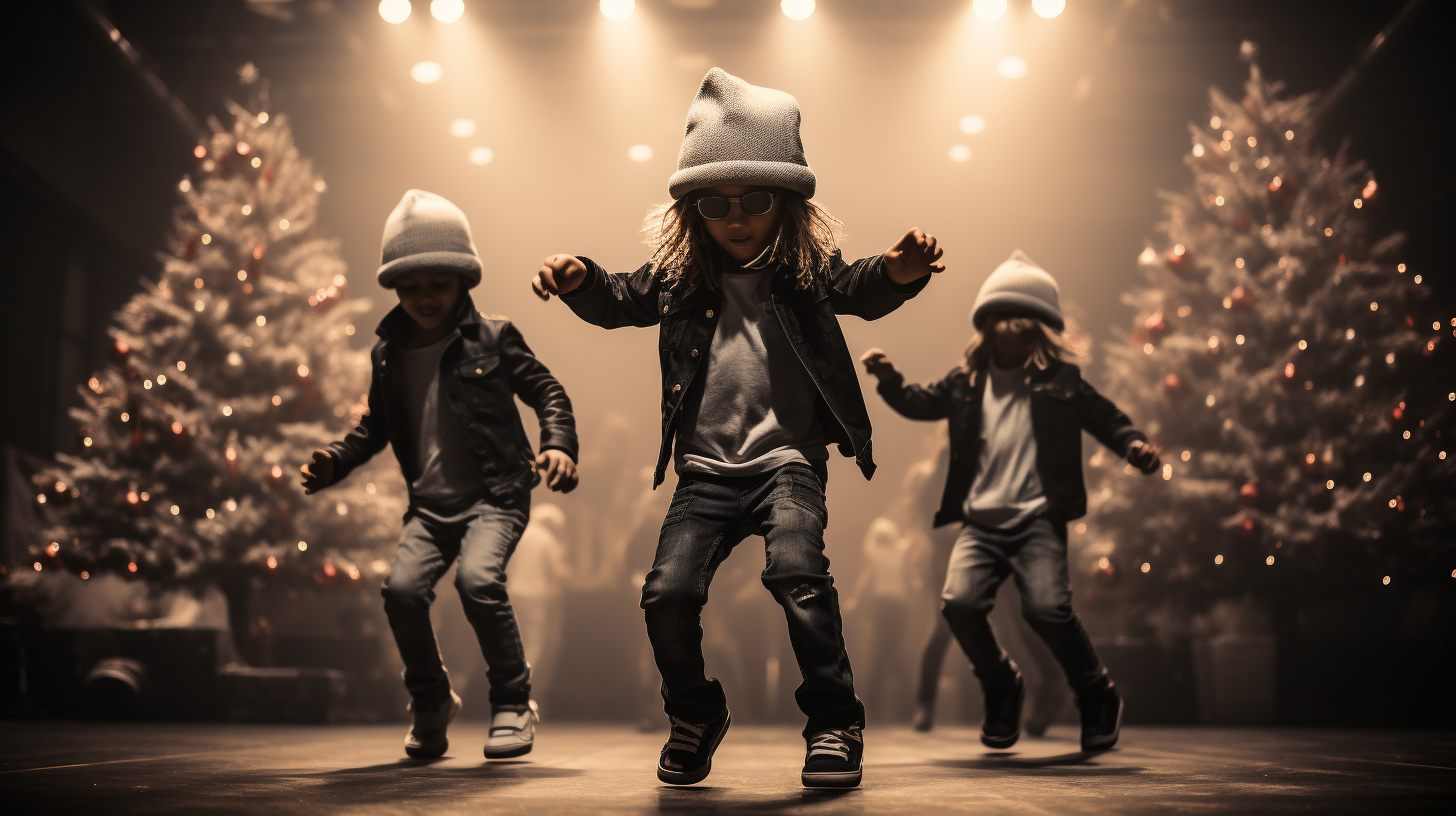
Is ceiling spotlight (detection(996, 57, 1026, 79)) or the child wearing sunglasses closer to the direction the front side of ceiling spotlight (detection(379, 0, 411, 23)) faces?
the child wearing sunglasses

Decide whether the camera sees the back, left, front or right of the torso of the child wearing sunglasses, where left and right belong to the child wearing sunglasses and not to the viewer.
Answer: front

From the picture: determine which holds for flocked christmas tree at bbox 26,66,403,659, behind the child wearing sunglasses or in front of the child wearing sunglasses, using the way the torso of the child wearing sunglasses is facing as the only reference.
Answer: behind
